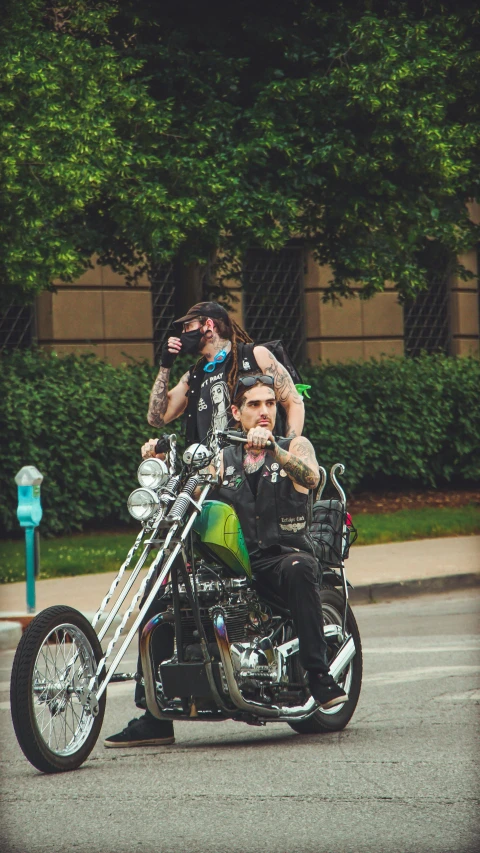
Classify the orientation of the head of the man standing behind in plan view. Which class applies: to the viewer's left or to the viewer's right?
to the viewer's left

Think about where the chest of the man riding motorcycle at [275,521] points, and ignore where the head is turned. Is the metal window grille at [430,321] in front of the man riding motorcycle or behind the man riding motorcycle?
behind

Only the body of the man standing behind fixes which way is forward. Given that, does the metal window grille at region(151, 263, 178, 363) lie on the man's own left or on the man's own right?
on the man's own right

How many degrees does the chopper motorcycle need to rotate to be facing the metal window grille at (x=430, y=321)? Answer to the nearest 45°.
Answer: approximately 135° to its right

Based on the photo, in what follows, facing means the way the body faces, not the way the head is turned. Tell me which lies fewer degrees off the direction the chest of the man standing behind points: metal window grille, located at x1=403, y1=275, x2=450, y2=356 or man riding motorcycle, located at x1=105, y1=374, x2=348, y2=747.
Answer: the man riding motorcycle

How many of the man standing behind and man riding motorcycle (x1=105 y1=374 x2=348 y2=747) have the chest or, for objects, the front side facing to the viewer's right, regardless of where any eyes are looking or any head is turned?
0

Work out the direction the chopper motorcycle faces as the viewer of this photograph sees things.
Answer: facing the viewer and to the left of the viewer

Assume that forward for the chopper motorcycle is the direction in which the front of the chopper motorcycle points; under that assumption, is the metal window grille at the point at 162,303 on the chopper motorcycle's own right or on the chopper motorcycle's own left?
on the chopper motorcycle's own right

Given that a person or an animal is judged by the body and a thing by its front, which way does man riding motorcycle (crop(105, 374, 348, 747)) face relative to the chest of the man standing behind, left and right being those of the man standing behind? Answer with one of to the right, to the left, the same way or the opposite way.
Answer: the same way

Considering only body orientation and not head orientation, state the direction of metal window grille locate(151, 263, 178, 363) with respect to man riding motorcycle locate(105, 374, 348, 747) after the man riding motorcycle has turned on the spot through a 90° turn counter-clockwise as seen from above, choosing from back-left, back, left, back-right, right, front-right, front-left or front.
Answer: back-left
